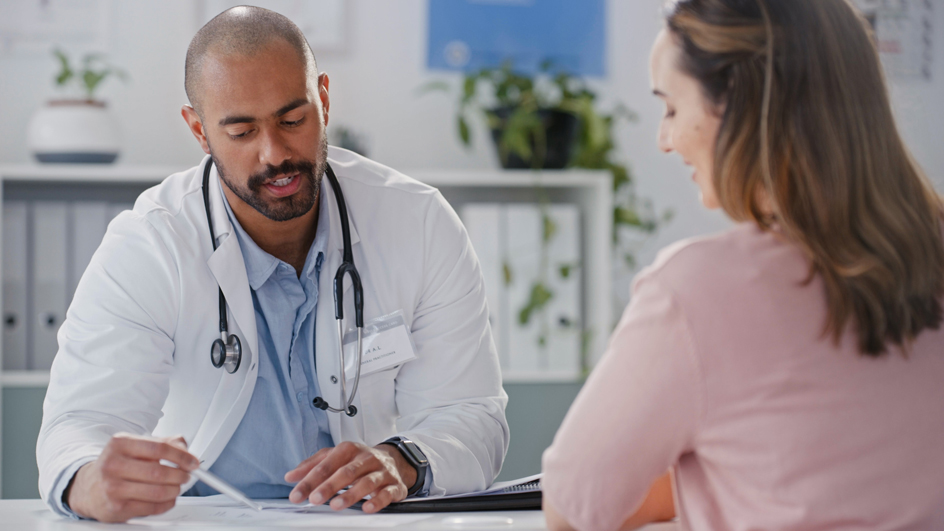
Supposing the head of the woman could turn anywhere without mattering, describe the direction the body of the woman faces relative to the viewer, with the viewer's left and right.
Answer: facing away from the viewer and to the left of the viewer

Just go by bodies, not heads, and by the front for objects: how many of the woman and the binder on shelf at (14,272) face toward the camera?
1

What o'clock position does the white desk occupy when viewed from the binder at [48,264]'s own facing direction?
The white desk is roughly at 12 o'clock from the binder.

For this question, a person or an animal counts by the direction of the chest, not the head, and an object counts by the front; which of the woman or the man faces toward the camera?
the man

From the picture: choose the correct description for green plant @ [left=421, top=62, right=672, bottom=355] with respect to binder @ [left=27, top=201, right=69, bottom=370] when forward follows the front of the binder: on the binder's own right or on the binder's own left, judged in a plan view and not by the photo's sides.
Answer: on the binder's own left

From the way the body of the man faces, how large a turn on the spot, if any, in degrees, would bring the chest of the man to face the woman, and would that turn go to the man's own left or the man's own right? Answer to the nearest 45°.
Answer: approximately 45° to the man's own left

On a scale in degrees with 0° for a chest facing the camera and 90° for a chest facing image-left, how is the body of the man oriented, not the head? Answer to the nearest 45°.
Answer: approximately 0°

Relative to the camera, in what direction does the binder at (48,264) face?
facing the viewer

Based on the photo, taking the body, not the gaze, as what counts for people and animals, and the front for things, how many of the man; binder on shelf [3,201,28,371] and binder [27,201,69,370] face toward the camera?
3

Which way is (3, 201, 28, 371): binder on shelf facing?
toward the camera

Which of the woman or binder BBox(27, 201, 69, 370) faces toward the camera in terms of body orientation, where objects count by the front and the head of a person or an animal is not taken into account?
the binder
